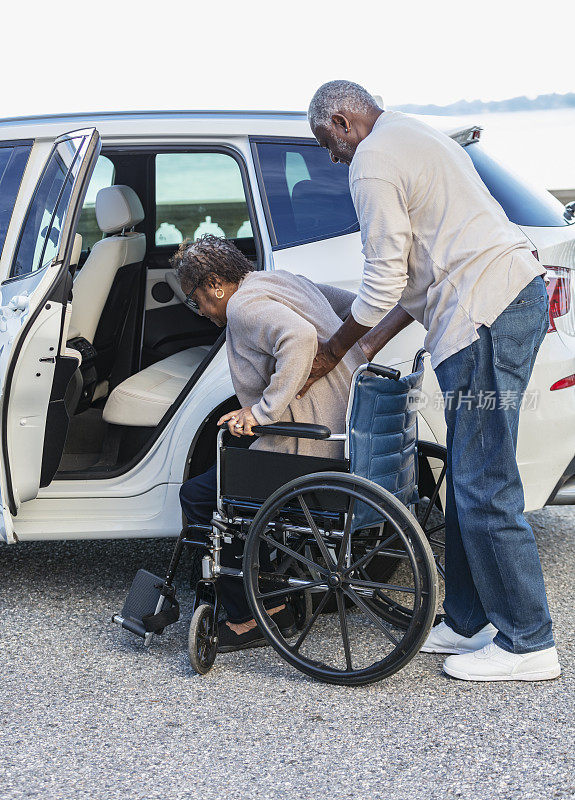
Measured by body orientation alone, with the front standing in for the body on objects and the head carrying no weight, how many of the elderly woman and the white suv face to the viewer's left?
2

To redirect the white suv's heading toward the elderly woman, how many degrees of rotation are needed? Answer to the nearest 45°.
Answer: approximately 135° to its left

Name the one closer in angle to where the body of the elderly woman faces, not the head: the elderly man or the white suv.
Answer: the white suv

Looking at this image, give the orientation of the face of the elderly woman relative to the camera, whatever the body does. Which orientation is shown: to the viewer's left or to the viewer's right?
to the viewer's left

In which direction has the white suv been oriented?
to the viewer's left

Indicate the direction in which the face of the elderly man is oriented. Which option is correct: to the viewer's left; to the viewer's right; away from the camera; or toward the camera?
to the viewer's left

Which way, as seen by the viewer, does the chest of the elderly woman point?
to the viewer's left
